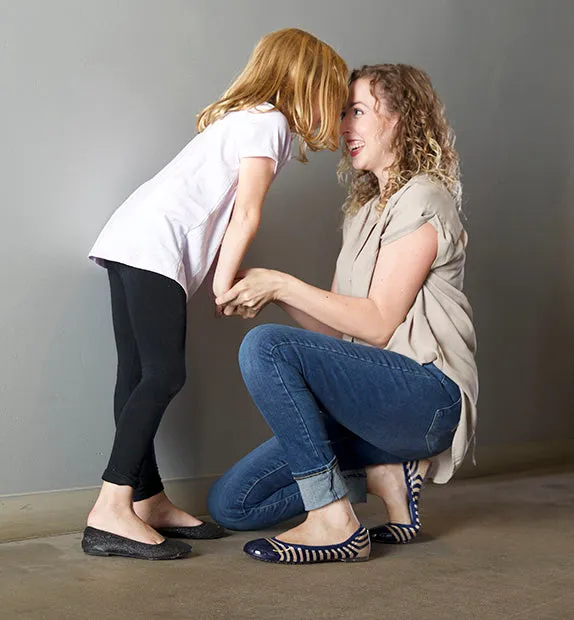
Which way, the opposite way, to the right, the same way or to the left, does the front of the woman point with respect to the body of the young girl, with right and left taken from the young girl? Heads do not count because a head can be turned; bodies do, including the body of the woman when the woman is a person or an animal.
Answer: the opposite way

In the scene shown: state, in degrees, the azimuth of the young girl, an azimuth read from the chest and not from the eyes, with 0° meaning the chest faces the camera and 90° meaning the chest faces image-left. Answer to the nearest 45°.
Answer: approximately 270°

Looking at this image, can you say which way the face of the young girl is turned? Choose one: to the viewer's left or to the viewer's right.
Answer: to the viewer's right

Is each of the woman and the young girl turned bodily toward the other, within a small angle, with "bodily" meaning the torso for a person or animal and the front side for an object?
yes

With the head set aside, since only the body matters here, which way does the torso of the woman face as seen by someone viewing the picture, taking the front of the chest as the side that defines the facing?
to the viewer's left
